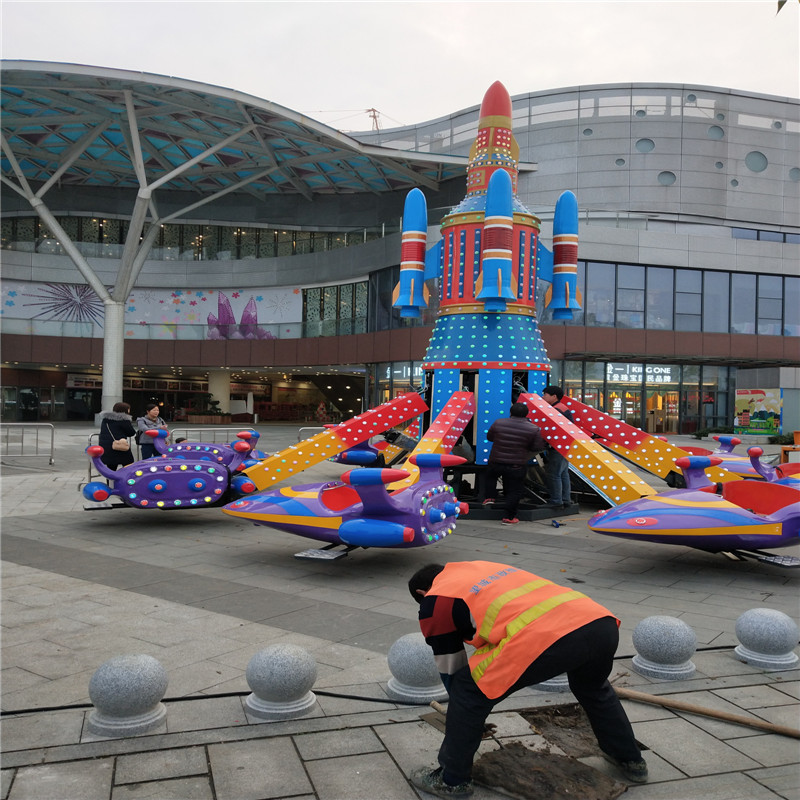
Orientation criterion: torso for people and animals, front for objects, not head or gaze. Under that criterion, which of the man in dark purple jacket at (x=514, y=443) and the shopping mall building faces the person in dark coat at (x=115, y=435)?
the shopping mall building

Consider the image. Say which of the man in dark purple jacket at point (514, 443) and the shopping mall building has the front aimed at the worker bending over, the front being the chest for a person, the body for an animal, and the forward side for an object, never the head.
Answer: the shopping mall building

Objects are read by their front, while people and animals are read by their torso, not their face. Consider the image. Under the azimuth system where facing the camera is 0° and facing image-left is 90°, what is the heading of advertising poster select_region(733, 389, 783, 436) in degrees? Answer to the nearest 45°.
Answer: approximately 0°

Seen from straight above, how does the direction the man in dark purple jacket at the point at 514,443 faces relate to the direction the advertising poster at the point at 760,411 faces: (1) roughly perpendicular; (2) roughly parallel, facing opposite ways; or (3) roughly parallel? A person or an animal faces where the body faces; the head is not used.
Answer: roughly parallel, facing opposite ways

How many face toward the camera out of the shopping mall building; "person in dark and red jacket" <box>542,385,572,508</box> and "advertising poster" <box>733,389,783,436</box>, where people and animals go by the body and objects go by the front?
2

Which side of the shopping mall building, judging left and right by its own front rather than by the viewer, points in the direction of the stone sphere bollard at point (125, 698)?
front

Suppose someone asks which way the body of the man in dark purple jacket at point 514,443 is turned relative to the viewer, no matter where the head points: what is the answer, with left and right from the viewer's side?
facing away from the viewer

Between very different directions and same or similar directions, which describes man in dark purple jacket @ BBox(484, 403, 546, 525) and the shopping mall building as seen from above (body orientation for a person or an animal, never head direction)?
very different directions

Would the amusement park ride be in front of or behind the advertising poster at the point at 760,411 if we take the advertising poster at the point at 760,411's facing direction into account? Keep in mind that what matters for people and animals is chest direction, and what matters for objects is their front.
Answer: in front

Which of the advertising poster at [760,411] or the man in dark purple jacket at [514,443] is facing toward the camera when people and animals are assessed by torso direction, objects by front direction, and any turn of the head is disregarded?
the advertising poster

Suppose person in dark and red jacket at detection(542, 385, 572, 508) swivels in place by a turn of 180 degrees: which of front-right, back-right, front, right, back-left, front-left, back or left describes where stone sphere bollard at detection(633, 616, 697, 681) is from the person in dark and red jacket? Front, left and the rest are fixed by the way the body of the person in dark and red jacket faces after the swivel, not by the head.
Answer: right

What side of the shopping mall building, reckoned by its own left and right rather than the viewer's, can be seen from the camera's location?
front

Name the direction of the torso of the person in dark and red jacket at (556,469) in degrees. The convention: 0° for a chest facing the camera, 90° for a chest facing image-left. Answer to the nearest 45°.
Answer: approximately 90°

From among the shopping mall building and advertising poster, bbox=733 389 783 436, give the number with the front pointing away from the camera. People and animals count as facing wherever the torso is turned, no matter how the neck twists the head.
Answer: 0

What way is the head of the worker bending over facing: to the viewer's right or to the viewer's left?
to the viewer's left
